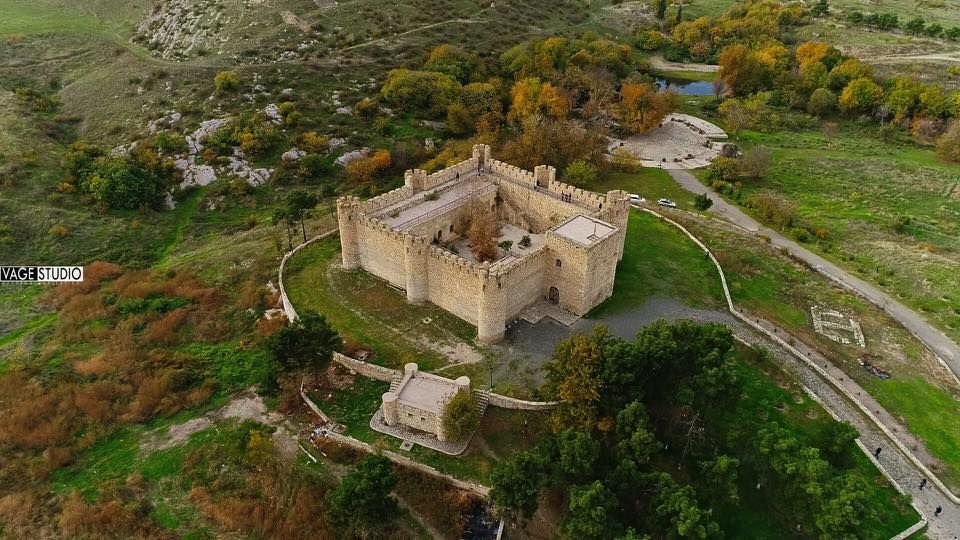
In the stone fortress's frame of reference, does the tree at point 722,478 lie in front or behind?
in front

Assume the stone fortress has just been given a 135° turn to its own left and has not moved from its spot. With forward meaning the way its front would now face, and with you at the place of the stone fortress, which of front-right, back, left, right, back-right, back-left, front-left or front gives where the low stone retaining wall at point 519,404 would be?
back

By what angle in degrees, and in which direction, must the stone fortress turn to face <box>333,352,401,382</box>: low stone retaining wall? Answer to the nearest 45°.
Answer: approximately 90° to its right

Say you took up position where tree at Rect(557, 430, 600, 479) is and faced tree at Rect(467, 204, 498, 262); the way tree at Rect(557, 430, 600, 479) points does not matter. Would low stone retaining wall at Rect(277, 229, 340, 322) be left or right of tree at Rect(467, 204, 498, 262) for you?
left

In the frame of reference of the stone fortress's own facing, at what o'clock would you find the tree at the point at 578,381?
The tree is roughly at 1 o'clock from the stone fortress.

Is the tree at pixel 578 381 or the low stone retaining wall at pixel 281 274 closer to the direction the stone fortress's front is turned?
the tree

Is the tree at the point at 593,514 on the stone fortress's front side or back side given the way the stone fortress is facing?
on the front side

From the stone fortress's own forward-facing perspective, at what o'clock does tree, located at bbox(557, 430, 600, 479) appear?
The tree is roughly at 1 o'clock from the stone fortress.

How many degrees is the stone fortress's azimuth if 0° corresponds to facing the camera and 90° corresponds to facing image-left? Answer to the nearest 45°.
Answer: approximately 315°

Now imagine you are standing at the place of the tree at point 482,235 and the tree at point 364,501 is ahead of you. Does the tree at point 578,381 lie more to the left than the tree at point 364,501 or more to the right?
left

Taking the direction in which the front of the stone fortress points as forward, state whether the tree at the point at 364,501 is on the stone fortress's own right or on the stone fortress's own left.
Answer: on the stone fortress's own right
